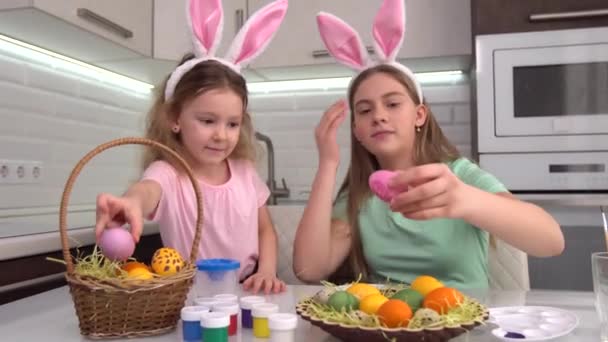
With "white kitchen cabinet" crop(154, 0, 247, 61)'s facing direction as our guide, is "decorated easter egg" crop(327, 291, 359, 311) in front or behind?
in front

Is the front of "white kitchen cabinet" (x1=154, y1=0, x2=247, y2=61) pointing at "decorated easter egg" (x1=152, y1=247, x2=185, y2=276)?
yes

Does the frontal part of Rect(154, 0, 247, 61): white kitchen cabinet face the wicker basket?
yes

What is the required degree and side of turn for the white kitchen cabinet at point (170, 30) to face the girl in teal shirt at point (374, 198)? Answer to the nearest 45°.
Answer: approximately 45° to its left

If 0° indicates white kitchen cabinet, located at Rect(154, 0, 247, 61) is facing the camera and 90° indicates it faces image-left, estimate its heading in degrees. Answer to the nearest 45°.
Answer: approximately 0°

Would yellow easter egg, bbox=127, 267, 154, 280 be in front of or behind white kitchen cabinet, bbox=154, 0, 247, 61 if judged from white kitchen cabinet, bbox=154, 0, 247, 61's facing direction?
in front
